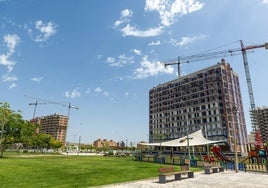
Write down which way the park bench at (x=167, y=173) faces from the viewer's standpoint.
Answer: facing the viewer and to the right of the viewer

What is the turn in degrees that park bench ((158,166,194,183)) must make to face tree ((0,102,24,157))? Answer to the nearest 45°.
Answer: approximately 180°
